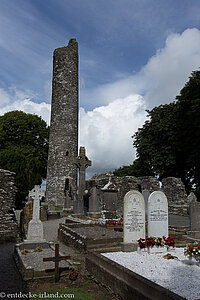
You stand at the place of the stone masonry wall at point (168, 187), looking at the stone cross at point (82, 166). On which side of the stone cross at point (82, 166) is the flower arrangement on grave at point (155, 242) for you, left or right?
left

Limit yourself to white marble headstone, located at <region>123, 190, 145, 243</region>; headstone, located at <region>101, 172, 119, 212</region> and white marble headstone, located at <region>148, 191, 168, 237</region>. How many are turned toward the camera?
3

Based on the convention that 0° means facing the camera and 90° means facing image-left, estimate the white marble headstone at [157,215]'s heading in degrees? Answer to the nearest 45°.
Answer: approximately 0°

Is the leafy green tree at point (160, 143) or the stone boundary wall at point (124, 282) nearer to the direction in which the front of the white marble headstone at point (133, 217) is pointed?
the stone boundary wall

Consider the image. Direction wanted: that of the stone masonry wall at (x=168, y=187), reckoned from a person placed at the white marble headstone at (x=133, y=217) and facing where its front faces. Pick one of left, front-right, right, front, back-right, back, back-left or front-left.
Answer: back
